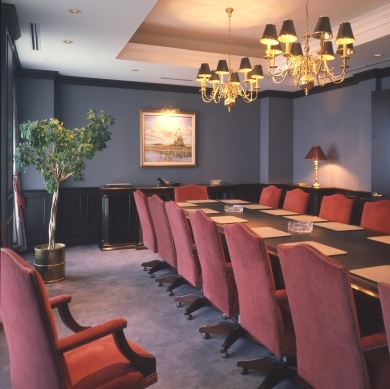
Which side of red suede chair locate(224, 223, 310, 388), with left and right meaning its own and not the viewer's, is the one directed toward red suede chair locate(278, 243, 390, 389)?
right

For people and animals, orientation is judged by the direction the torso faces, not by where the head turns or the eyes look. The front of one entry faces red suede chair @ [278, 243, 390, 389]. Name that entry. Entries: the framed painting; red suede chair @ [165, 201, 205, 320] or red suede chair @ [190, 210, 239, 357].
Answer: the framed painting

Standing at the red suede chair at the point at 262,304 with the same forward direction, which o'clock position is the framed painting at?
The framed painting is roughly at 10 o'clock from the red suede chair.

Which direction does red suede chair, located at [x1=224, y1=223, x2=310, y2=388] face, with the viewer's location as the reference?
facing away from the viewer and to the right of the viewer

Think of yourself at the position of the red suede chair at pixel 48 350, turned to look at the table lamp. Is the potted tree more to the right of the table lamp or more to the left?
left

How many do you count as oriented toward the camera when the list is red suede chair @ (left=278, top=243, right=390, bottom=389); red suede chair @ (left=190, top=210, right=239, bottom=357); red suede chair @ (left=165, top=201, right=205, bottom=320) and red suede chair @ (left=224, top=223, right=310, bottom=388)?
0

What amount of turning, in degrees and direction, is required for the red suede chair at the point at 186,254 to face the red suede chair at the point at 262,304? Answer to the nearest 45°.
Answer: approximately 135° to its right

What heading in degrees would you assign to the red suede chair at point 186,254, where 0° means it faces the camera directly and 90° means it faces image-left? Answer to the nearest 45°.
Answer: approximately 225°

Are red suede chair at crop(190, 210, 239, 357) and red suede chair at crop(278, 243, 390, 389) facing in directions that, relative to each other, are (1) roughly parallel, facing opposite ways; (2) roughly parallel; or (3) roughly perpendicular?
roughly parallel

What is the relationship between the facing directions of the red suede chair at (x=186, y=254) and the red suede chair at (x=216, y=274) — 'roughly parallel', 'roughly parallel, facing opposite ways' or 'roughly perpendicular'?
roughly parallel

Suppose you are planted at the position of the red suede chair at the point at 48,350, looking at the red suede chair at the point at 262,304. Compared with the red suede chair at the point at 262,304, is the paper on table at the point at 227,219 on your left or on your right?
left

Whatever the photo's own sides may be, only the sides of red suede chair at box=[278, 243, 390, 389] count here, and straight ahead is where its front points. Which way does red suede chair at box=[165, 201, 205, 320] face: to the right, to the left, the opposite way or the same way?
the same way

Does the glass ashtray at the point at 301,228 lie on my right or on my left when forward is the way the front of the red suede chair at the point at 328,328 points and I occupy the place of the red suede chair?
on my left

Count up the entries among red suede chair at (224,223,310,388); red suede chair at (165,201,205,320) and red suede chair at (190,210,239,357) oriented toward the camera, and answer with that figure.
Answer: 0

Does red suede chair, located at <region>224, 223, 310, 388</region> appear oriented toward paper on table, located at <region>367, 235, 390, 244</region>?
yes

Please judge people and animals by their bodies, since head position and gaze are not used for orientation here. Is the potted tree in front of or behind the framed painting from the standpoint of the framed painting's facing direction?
in front

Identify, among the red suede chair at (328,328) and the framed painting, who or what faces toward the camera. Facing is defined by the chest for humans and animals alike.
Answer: the framed painting

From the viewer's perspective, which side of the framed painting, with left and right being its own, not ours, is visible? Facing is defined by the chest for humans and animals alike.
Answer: front

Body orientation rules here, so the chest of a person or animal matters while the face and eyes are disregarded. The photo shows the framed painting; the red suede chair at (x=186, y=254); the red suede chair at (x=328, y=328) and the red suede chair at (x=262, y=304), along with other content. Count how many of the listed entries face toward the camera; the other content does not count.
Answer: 1

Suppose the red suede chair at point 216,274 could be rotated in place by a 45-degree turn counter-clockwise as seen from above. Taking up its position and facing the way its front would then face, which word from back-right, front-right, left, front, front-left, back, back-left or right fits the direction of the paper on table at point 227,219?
front
